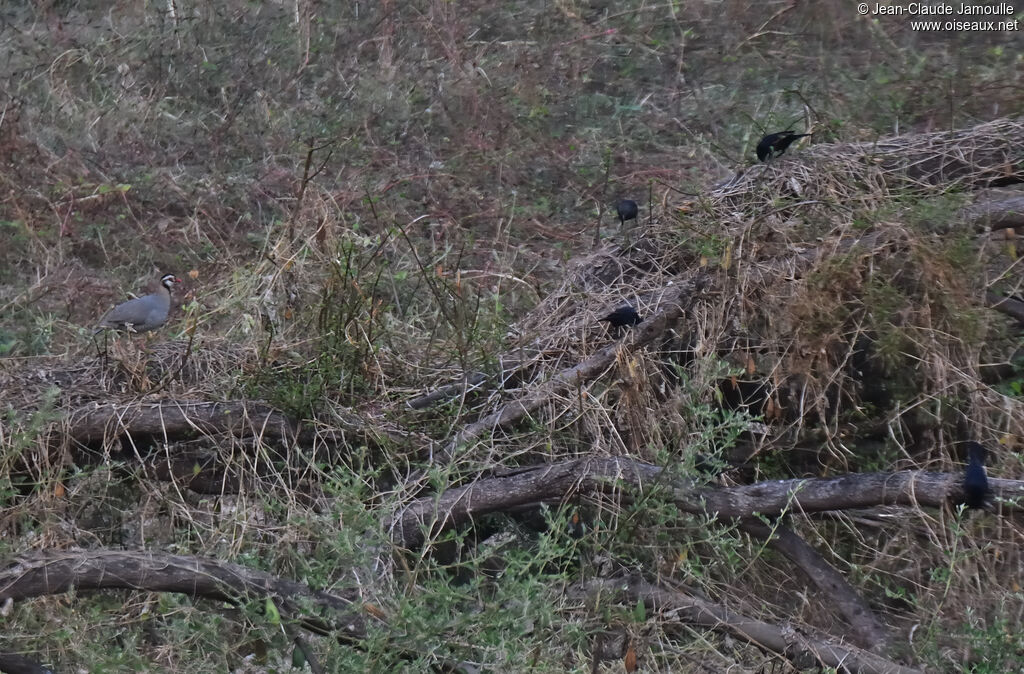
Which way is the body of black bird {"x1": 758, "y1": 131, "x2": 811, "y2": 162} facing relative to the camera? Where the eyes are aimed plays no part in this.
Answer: to the viewer's left

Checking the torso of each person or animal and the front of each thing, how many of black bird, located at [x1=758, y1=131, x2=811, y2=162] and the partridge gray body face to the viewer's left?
1

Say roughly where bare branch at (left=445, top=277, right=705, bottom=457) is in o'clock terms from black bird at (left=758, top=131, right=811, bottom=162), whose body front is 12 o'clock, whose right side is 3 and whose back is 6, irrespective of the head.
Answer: The bare branch is roughly at 10 o'clock from the black bird.

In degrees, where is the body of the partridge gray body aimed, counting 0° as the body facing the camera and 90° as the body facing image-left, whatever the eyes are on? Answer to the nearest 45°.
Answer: approximately 270°

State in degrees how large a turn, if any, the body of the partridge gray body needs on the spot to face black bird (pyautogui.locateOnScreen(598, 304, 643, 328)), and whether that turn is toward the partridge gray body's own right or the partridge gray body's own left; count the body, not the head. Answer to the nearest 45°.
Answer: approximately 45° to the partridge gray body's own right

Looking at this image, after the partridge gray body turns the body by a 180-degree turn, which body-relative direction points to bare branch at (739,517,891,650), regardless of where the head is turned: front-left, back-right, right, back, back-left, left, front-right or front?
back-left

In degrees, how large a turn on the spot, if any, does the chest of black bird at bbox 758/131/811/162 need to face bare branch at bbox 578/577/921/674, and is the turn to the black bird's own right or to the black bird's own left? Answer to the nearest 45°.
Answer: approximately 90° to the black bird's own left

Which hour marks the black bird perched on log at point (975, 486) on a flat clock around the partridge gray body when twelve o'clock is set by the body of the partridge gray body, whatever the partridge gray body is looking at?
The black bird perched on log is roughly at 2 o'clock from the partridge gray body.

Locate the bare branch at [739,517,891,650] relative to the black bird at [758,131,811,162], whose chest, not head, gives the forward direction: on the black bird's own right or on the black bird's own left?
on the black bird's own left

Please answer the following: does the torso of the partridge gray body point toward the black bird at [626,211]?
yes

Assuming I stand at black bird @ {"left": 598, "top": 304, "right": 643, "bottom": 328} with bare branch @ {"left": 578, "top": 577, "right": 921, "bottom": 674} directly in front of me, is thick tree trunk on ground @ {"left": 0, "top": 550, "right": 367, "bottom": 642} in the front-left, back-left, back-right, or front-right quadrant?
front-right
